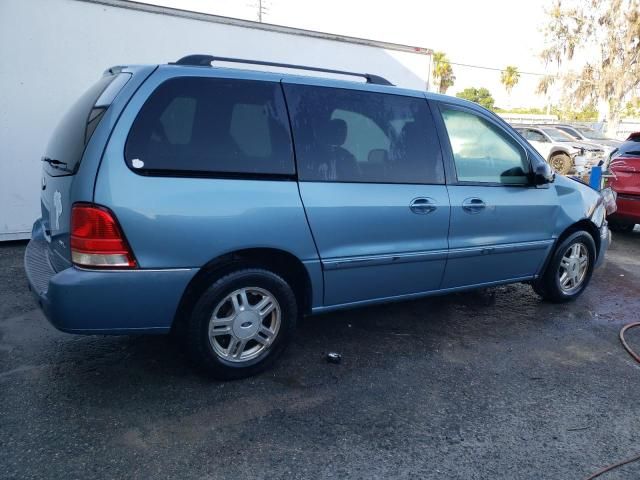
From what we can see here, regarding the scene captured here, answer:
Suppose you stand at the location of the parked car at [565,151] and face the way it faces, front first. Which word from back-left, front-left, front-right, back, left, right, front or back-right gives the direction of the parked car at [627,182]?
front-right

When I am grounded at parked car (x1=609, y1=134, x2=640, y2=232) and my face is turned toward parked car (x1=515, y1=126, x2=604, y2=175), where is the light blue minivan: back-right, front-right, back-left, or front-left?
back-left

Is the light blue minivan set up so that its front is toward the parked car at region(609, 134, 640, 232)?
yes

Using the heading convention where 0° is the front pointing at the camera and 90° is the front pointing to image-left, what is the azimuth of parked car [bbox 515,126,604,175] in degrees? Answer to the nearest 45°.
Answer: approximately 315°

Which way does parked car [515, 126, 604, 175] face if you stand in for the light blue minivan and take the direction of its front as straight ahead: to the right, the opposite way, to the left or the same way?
to the right

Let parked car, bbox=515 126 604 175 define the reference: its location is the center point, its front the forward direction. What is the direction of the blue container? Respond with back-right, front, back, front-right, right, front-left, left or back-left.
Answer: front-right

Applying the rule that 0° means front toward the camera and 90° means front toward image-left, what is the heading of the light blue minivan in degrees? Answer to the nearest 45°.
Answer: approximately 225°

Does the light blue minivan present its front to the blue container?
yes
